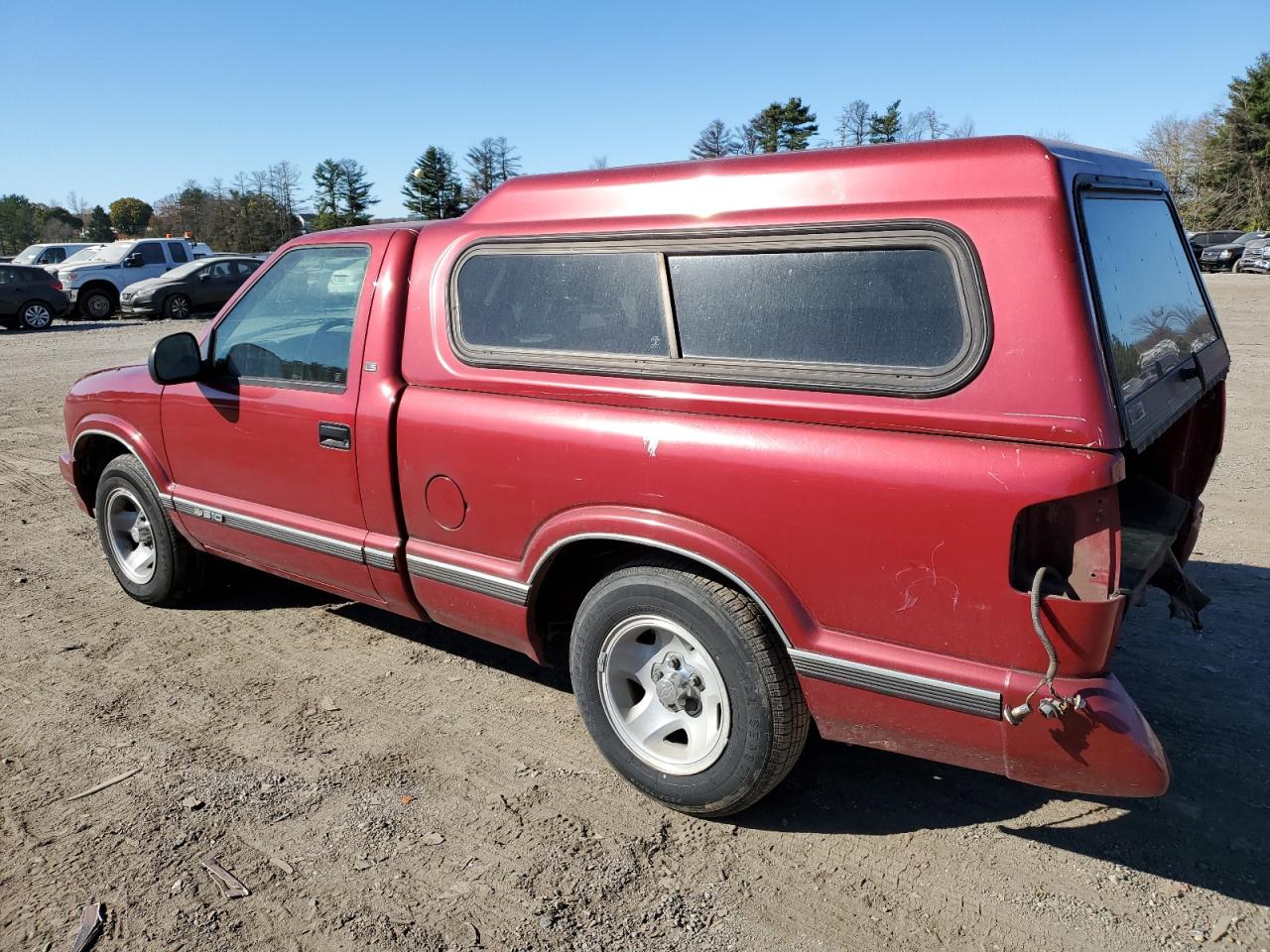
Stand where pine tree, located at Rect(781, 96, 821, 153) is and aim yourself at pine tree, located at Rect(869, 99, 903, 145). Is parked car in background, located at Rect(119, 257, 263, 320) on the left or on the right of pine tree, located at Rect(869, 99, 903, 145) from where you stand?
right

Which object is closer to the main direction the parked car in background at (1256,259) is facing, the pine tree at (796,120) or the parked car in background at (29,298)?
the parked car in background

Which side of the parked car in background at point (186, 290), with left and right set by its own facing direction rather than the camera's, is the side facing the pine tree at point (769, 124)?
back

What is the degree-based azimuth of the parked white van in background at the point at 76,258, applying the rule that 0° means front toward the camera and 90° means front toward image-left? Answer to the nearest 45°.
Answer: approximately 45°

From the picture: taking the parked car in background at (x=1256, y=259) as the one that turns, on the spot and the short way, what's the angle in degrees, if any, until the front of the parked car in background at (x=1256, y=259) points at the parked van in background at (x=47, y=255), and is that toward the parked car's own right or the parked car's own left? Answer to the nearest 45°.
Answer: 0° — it already faces it

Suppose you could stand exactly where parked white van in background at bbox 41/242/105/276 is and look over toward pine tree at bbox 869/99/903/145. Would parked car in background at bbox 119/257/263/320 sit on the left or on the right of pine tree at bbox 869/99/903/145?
right

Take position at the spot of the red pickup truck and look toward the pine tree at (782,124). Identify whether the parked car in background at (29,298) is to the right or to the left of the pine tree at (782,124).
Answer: left
